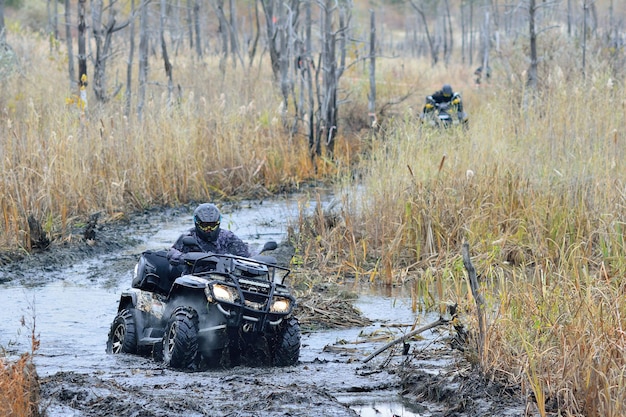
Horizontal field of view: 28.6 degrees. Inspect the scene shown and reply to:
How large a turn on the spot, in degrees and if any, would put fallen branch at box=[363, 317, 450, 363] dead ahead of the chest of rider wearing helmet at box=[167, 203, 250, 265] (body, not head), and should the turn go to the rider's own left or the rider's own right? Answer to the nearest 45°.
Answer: approximately 45° to the rider's own left

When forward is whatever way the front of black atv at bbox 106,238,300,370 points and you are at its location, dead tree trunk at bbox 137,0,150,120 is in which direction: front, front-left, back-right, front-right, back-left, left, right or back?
back-left

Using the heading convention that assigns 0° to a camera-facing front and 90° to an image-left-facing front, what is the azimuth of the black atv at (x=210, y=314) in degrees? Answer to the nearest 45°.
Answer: approximately 315°

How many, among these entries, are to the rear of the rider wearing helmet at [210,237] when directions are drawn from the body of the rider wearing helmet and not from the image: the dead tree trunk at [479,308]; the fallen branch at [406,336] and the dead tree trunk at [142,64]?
1
